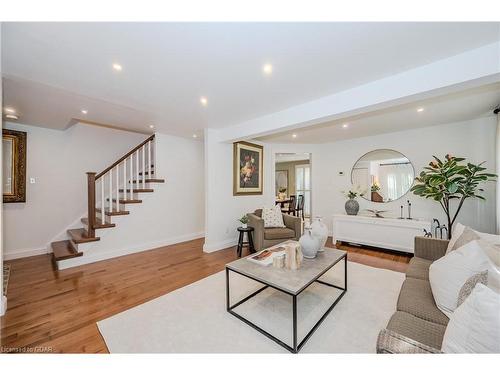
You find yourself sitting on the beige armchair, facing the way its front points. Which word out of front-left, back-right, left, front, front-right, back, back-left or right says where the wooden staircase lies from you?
back-right

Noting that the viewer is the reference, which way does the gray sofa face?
facing to the left of the viewer

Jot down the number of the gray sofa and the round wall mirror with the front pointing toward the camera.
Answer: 1

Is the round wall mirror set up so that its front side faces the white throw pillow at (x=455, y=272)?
yes

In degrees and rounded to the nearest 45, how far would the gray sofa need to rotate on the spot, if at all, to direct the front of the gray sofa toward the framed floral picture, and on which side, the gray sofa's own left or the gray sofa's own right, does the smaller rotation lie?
approximately 45° to the gray sofa's own right

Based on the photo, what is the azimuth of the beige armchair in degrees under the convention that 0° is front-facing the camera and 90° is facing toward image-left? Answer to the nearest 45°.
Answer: approximately 315°

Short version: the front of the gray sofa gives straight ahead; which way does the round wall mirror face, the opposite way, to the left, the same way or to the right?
to the left
